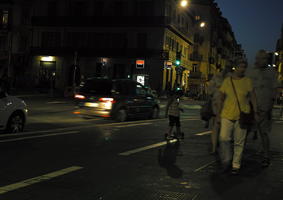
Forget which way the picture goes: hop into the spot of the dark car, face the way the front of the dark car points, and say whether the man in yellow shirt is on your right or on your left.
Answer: on your right

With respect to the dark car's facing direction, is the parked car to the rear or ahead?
to the rear

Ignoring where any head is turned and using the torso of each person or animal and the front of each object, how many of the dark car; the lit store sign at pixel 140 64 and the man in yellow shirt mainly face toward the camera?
2

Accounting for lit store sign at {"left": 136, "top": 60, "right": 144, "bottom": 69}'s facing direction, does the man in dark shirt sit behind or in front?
in front

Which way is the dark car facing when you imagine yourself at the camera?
facing away from the viewer and to the right of the viewer

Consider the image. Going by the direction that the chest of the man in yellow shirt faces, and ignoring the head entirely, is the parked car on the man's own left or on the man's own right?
on the man's own right

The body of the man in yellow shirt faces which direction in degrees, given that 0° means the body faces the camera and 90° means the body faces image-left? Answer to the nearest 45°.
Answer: approximately 0°

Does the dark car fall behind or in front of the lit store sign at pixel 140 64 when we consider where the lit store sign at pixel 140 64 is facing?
in front

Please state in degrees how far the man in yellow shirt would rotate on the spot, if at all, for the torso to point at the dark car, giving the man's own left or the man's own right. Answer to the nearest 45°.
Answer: approximately 135° to the man's own right

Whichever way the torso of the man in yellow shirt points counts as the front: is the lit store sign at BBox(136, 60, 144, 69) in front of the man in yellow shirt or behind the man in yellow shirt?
behind
